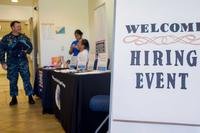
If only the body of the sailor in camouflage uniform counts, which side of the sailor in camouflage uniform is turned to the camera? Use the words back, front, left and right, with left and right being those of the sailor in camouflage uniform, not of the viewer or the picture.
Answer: front

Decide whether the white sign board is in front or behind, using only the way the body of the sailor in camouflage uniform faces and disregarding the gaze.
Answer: in front

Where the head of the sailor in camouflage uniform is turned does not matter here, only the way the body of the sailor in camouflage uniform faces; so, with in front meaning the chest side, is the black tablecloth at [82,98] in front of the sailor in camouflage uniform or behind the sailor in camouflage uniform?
in front

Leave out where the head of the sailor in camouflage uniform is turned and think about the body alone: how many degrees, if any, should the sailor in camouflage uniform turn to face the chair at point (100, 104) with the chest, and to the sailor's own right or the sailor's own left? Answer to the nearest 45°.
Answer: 0° — they already face it

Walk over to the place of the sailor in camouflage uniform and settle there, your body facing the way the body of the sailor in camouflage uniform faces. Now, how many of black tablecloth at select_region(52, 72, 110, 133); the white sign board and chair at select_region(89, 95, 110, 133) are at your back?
0
